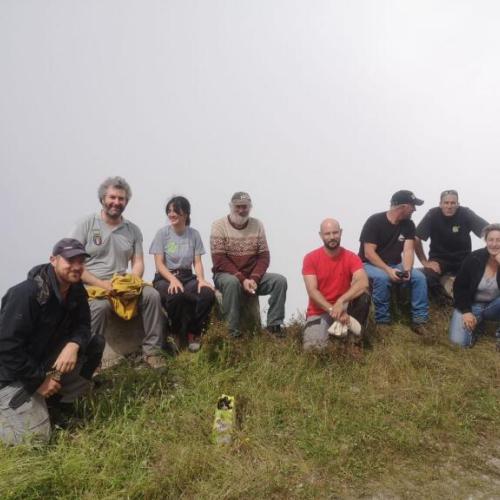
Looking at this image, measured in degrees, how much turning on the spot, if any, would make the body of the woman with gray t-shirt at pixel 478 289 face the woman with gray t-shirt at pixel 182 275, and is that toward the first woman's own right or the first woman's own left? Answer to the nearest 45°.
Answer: approximately 45° to the first woman's own right

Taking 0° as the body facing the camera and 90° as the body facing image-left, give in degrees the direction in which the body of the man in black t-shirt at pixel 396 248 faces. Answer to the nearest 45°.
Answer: approximately 315°

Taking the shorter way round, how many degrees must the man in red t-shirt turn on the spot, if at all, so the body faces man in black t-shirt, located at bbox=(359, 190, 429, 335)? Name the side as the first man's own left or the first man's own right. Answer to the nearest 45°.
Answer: approximately 135° to the first man's own left

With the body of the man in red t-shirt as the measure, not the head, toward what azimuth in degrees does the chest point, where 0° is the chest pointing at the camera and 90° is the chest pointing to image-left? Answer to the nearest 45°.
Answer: approximately 0°
